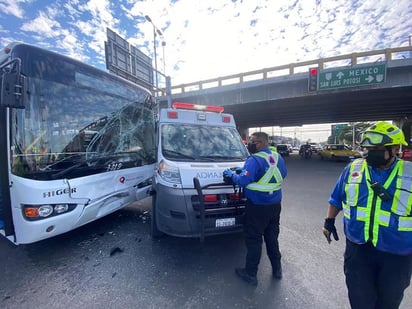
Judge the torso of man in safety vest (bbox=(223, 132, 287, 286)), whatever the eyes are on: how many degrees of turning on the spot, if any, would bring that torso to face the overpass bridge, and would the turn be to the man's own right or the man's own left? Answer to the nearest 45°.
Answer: approximately 45° to the man's own right

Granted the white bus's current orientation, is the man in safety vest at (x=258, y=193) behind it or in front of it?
in front

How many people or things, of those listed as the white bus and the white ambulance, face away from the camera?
0

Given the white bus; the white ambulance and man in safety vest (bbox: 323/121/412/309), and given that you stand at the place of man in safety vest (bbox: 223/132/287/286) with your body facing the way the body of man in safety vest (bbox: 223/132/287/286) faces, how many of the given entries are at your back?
1

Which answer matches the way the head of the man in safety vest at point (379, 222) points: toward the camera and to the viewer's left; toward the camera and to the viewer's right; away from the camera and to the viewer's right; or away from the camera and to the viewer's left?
toward the camera and to the viewer's left

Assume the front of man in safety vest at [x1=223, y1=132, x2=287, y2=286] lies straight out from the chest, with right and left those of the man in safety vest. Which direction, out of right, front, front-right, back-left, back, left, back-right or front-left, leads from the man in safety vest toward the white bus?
front-left

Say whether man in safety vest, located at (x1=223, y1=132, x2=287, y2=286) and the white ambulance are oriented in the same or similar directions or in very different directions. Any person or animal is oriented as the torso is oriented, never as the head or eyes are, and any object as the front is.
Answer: very different directions

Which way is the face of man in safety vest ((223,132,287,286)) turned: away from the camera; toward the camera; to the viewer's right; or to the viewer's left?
to the viewer's left

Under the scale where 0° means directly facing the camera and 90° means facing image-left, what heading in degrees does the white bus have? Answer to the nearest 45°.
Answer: approximately 315°

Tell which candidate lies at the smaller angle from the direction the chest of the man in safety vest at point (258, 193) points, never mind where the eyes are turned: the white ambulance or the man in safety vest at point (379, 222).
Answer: the white ambulance

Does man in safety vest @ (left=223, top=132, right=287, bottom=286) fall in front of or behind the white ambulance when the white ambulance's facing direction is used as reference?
in front

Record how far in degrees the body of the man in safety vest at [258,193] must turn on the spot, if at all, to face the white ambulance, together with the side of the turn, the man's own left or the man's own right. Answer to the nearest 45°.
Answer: approximately 45° to the man's own left

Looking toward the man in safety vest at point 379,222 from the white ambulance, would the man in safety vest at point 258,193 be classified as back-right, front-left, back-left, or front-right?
front-left
